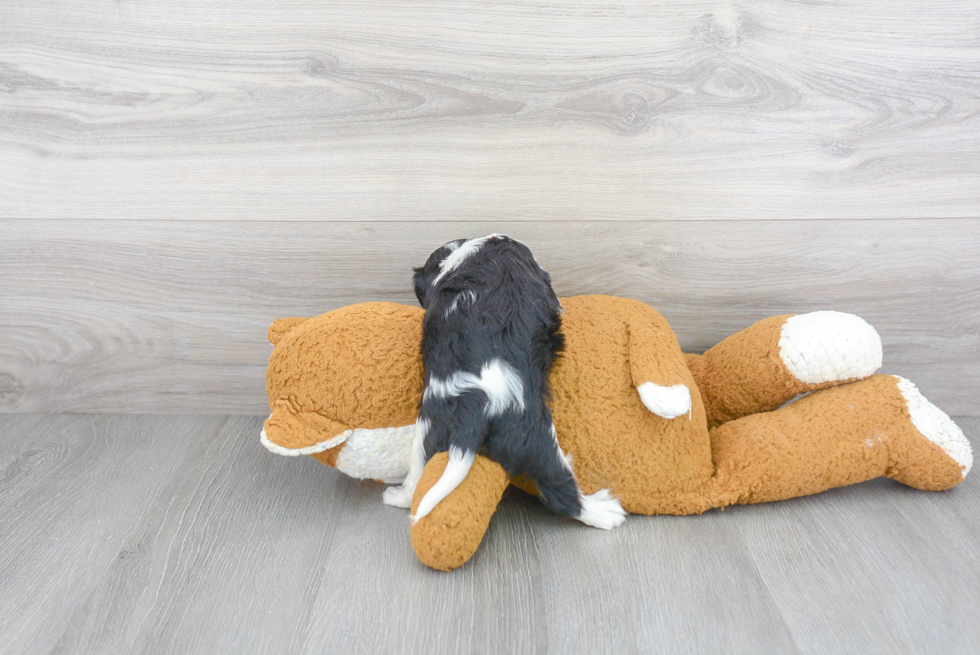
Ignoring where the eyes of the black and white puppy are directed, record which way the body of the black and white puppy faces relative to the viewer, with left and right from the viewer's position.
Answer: facing away from the viewer
